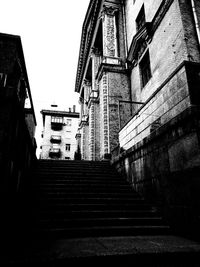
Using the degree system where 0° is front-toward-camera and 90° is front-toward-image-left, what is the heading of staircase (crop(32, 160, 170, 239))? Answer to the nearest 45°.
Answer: approximately 0°
